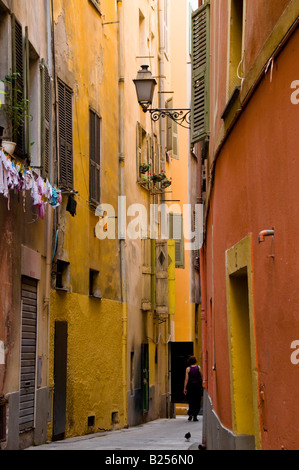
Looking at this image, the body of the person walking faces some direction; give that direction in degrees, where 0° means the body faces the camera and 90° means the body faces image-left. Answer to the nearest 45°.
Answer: approximately 180°

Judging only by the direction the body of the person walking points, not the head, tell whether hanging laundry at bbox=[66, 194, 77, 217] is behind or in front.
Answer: behind

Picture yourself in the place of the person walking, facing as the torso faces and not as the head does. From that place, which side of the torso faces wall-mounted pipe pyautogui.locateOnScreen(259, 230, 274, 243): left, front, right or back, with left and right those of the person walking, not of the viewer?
back

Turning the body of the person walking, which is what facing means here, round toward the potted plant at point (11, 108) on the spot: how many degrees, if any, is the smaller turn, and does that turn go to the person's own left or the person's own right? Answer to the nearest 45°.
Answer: approximately 180°
